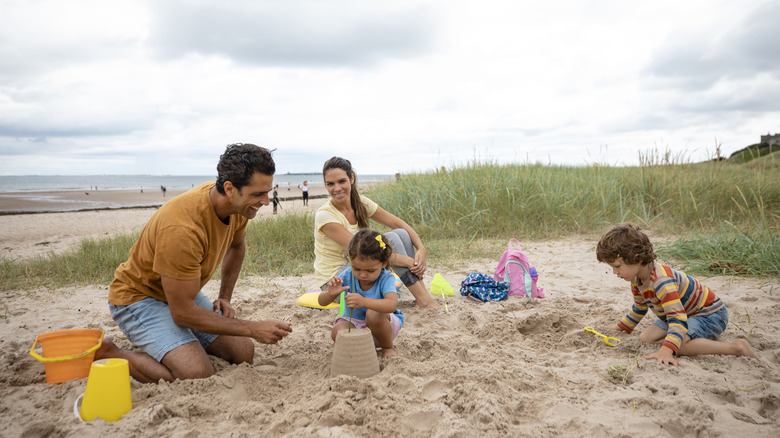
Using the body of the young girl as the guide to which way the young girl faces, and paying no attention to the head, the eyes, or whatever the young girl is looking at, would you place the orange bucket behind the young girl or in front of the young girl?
in front

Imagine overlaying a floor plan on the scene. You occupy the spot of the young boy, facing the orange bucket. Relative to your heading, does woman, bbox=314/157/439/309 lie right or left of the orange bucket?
right

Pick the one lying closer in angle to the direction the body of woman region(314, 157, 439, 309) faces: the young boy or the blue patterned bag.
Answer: the young boy

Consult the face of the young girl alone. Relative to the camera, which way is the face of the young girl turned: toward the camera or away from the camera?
toward the camera

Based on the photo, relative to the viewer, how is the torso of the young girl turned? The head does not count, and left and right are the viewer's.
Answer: facing the viewer and to the left of the viewer

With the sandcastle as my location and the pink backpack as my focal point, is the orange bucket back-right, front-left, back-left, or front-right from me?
back-left

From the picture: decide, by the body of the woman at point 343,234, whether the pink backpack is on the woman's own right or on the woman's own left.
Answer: on the woman's own left

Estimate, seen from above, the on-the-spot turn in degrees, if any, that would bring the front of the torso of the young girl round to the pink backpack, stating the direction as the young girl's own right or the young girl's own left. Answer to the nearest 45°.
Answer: approximately 180°

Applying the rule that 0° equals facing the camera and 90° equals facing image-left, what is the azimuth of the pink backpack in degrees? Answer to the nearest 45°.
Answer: approximately 45°

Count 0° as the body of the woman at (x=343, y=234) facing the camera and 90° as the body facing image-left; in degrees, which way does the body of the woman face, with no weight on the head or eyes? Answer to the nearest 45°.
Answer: approximately 315°

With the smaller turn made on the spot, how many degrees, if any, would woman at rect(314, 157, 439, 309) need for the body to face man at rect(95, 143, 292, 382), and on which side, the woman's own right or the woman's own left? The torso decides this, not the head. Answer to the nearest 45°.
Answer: approximately 90° to the woman's own right

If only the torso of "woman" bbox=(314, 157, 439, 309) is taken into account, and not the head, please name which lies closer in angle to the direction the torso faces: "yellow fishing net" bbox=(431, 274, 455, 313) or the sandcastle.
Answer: the sandcastle

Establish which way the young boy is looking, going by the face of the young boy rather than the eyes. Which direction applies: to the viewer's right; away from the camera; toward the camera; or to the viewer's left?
to the viewer's left

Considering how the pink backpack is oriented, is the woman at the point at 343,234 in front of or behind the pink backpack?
in front

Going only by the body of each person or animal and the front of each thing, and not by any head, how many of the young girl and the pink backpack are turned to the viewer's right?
0
